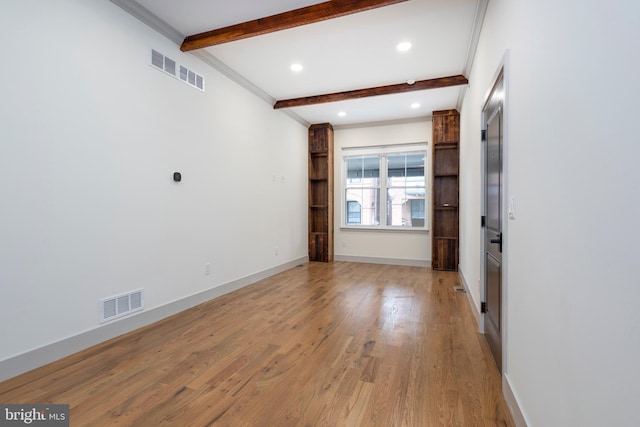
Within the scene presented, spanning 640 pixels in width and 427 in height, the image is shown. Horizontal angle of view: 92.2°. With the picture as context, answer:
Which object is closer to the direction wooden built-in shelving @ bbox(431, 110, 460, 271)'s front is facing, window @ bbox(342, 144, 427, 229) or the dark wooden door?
the dark wooden door

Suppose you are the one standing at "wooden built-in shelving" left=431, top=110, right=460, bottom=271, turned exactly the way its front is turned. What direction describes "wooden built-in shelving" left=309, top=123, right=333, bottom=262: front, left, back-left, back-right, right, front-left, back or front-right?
right

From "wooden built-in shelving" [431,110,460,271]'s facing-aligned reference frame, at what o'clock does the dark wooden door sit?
The dark wooden door is roughly at 12 o'clock from the wooden built-in shelving.

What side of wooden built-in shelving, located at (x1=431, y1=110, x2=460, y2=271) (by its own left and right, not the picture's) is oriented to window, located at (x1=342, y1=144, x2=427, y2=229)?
right

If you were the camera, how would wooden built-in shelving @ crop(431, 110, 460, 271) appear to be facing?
facing the viewer
